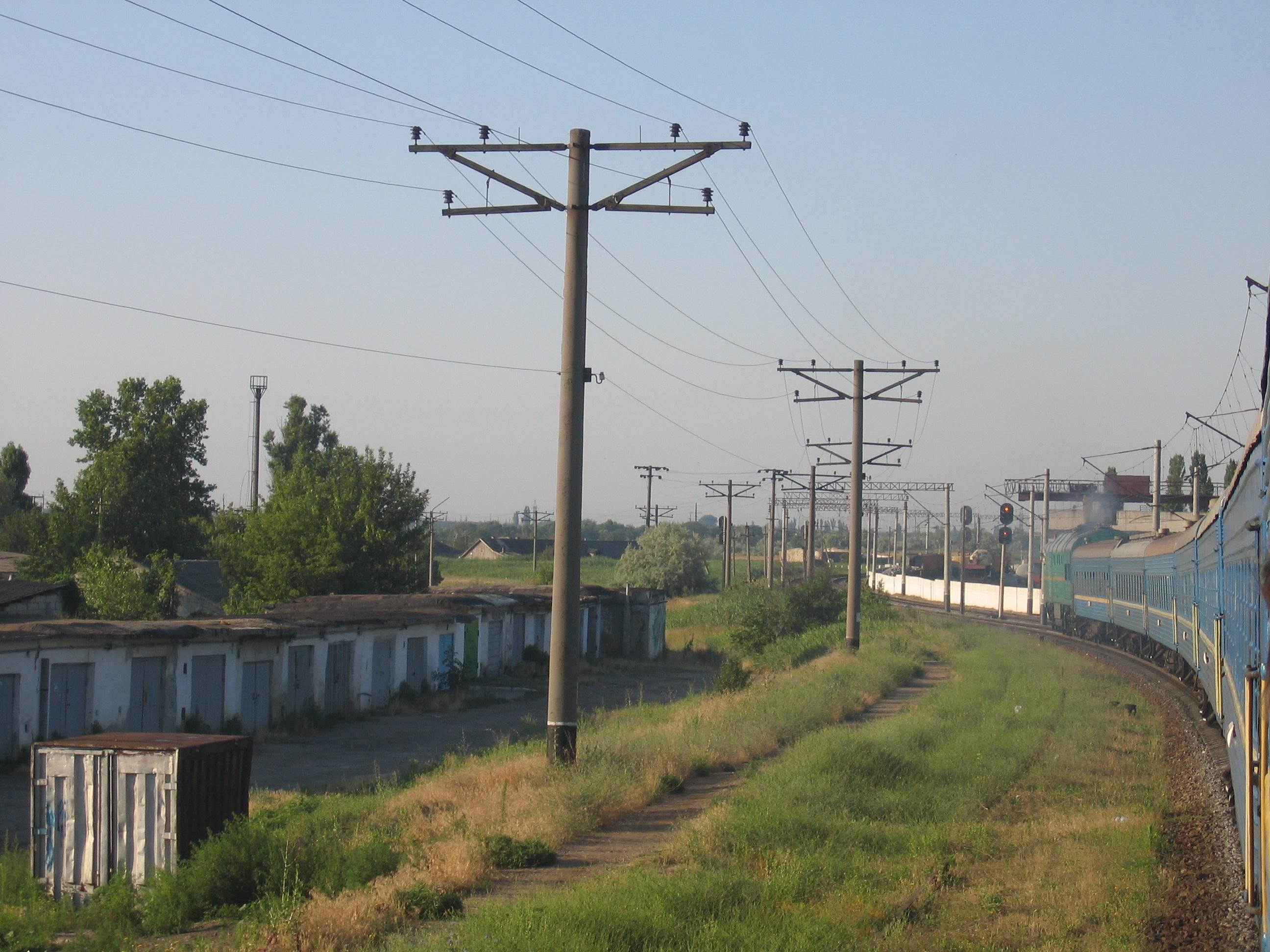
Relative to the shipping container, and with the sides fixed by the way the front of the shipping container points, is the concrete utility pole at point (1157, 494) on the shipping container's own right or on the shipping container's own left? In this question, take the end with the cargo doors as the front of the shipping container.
on the shipping container's own left

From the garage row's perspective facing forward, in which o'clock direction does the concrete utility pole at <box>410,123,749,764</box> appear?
The concrete utility pole is roughly at 1 o'clock from the garage row.

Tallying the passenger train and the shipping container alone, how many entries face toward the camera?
1

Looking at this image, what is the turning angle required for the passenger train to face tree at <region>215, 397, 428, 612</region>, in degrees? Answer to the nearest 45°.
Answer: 0° — it already faces it

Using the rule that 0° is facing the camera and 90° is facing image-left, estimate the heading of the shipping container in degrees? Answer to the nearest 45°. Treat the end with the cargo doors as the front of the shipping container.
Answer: approximately 0°

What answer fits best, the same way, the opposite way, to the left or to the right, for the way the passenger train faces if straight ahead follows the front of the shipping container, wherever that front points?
the opposite way

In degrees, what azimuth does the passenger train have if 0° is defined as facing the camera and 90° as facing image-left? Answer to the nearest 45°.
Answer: approximately 135°

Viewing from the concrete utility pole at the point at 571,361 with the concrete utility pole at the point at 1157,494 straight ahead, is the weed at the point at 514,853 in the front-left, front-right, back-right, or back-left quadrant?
back-right

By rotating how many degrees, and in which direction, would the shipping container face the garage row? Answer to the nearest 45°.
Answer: approximately 180°

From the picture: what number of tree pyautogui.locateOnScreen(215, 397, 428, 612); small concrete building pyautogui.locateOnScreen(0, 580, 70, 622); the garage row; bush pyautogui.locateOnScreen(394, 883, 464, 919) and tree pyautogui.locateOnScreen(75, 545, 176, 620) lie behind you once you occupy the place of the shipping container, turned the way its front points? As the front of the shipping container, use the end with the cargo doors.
4

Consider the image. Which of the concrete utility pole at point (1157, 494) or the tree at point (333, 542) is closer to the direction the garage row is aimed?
the concrete utility pole

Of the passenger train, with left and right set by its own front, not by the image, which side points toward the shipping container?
left
